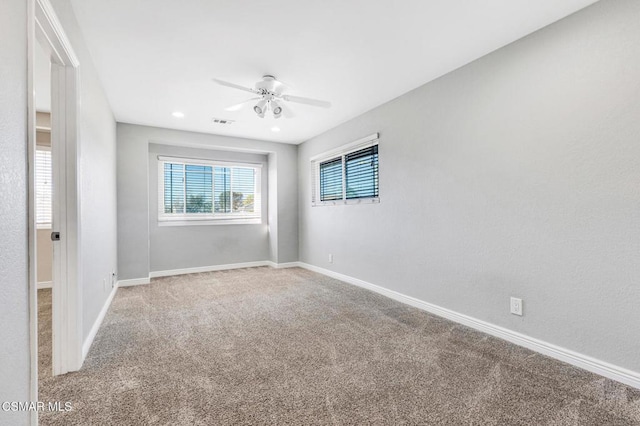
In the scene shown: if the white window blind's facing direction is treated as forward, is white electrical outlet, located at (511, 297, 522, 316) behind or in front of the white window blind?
in front

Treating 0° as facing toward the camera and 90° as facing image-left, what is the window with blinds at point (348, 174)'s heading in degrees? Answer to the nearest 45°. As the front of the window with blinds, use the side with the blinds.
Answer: approximately 45°

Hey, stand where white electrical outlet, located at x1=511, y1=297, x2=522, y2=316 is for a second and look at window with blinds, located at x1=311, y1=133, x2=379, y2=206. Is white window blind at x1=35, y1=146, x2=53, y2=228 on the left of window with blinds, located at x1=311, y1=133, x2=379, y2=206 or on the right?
left

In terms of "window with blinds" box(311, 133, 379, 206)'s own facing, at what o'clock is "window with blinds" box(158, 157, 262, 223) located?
"window with blinds" box(158, 157, 262, 223) is roughly at 2 o'clock from "window with blinds" box(311, 133, 379, 206).

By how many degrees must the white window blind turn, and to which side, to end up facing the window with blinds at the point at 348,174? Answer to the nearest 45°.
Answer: approximately 45° to its left

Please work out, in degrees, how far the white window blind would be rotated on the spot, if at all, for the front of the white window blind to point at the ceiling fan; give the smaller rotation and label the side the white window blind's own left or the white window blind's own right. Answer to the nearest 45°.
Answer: approximately 45° to the white window blind's own left

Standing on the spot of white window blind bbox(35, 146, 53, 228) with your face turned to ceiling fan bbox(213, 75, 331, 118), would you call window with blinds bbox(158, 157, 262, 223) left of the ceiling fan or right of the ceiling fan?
left

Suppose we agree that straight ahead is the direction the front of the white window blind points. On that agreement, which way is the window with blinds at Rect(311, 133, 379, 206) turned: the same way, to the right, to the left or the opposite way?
to the right

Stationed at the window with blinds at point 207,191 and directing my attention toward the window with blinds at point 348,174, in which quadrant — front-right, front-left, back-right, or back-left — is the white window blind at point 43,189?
back-right

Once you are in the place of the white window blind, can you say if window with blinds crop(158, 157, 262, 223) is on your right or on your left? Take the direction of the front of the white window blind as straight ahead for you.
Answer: on your left

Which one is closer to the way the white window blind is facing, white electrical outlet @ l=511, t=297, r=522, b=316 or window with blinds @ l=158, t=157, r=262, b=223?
the white electrical outlet

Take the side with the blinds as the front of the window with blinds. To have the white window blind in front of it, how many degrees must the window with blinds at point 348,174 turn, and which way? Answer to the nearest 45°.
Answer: approximately 45° to its right
